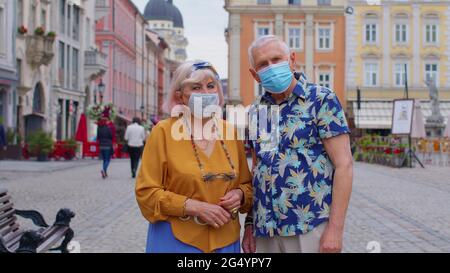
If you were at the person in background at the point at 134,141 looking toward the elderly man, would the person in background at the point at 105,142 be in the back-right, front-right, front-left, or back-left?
back-right

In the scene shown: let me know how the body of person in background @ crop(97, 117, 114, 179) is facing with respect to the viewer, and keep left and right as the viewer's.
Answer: facing away from the viewer

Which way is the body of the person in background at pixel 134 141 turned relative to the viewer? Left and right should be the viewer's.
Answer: facing away from the viewer

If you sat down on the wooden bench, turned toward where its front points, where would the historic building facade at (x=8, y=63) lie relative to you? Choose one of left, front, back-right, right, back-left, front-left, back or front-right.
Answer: back-left

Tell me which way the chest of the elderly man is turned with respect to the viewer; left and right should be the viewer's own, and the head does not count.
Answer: facing the viewer and to the left of the viewer

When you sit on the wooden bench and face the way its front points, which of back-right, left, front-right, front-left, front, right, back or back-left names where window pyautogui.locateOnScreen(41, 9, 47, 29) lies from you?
back-left

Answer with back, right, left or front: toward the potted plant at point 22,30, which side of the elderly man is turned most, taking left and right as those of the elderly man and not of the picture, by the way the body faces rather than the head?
right

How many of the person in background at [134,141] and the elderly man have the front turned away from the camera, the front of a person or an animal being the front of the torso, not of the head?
1

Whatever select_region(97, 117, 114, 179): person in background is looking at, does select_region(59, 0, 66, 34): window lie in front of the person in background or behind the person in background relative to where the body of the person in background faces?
in front

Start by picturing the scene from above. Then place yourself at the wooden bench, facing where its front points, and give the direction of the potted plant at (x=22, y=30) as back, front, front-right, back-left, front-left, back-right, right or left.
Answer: back-left
